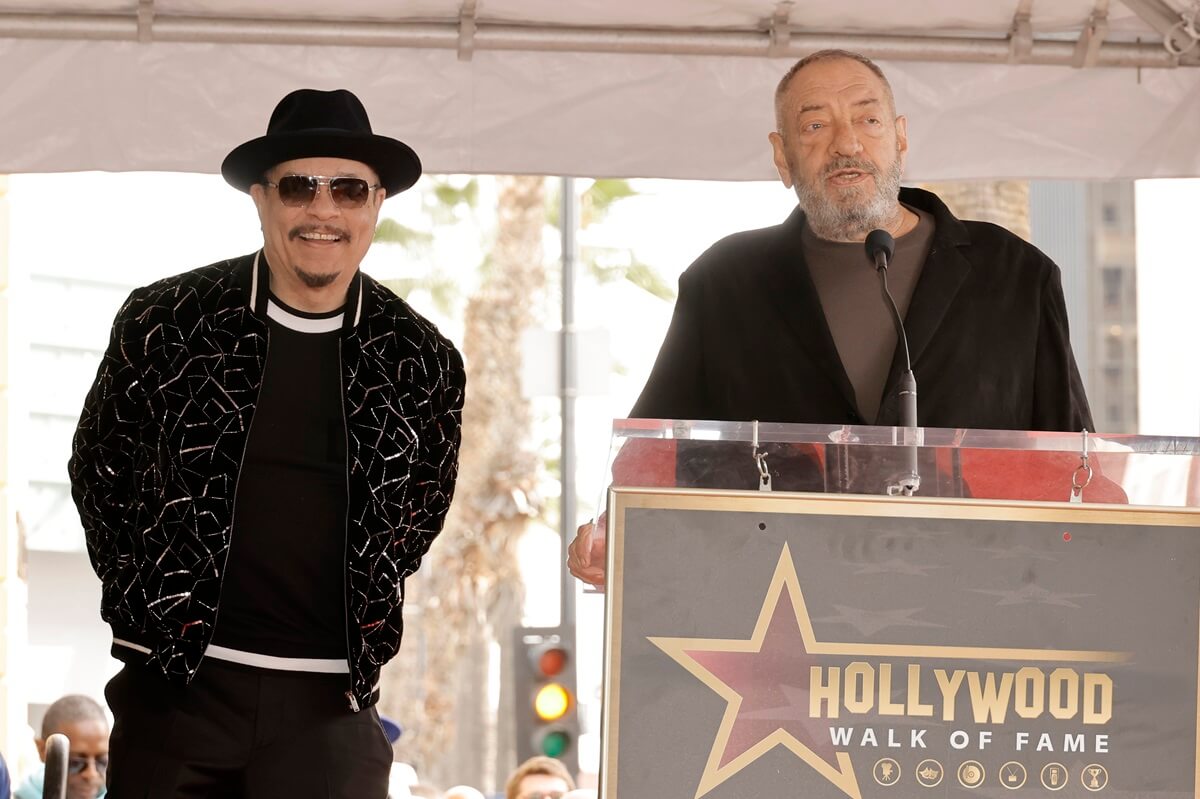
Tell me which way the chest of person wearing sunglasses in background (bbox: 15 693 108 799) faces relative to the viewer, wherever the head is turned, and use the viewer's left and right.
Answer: facing the viewer and to the right of the viewer

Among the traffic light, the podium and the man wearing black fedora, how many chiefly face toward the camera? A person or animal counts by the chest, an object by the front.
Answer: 3

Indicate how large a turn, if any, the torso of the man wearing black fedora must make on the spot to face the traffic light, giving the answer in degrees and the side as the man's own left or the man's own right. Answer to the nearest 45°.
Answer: approximately 180°

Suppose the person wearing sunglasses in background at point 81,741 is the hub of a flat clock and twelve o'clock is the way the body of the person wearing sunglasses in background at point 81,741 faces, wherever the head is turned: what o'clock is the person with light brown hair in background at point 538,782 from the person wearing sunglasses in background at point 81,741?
the person with light brown hair in background at point 538,782 is roughly at 10 o'clock from the person wearing sunglasses in background at point 81,741.

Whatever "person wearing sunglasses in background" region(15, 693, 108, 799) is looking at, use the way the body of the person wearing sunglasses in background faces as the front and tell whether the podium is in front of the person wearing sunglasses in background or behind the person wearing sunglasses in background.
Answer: in front

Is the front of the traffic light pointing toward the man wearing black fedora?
yes

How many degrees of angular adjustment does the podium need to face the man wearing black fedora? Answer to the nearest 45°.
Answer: approximately 135° to its right

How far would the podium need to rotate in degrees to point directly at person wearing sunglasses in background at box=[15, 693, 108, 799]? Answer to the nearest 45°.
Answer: approximately 135° to its right

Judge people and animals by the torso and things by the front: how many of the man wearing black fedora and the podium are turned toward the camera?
2

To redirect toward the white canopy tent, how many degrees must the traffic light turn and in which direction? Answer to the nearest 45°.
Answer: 0° — it already faces it

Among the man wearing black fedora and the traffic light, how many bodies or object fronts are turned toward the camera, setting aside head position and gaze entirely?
2

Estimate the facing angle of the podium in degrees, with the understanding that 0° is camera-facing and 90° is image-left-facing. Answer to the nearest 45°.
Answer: approximately 0°

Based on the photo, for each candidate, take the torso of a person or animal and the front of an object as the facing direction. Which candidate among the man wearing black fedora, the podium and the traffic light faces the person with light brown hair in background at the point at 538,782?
the traffic light
